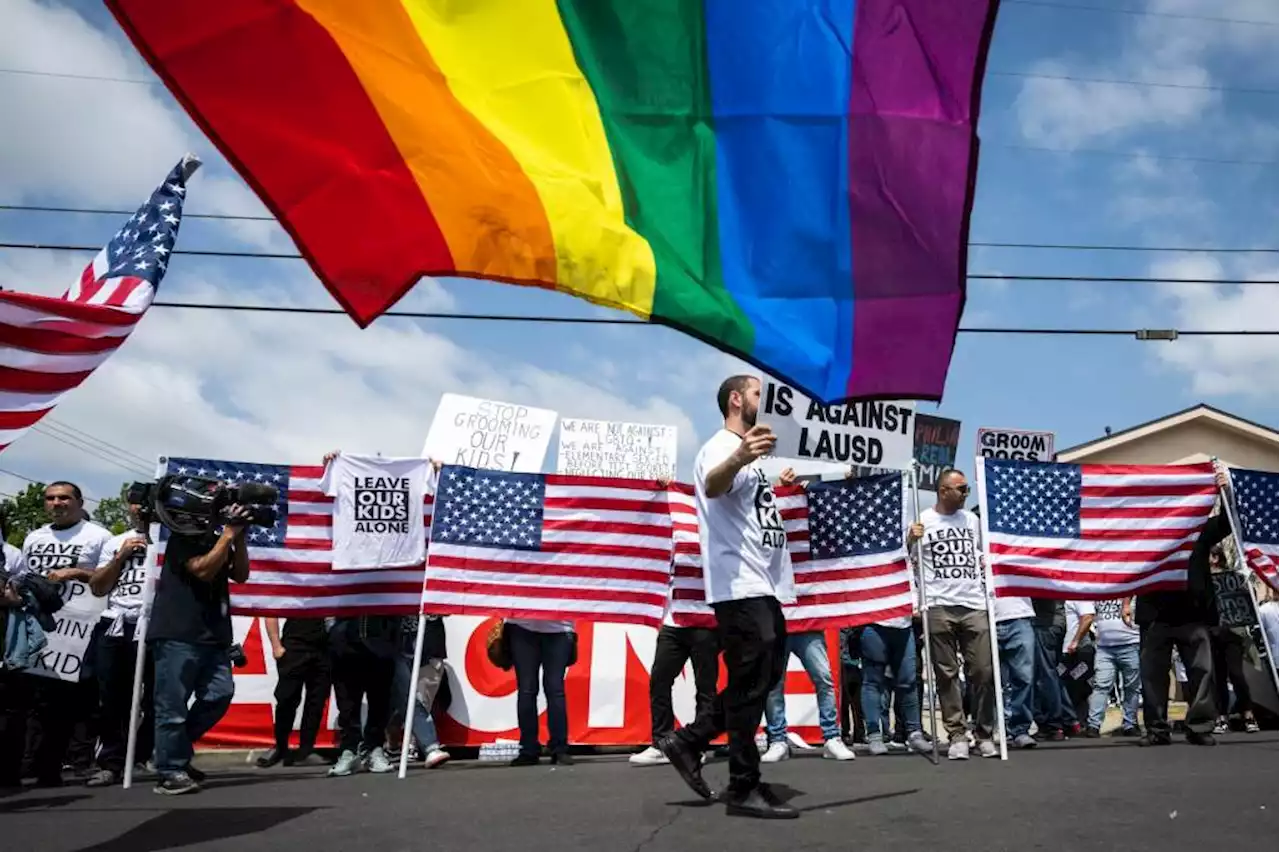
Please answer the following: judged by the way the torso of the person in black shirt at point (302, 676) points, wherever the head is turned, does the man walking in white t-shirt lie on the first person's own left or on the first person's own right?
on the first person's own left

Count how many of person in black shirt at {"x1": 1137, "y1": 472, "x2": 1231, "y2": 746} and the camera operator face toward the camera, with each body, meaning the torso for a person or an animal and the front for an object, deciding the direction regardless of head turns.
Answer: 1

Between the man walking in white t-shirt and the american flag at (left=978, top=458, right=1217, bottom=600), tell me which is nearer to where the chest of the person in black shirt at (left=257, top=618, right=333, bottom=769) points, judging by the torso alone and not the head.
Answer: the man walking in white t-shirt
